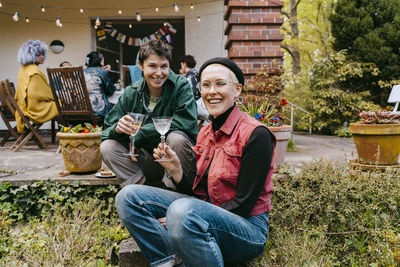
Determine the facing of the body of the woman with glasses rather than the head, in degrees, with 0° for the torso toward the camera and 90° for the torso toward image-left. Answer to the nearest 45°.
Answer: approximately 45°

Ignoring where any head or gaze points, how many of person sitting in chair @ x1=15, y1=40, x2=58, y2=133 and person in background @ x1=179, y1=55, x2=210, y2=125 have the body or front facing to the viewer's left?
1

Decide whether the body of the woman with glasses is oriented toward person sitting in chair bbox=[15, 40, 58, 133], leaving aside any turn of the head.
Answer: no

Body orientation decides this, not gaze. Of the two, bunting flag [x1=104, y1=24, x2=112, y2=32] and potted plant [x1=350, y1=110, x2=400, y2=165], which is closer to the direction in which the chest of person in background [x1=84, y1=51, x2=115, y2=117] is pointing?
the bunting flag

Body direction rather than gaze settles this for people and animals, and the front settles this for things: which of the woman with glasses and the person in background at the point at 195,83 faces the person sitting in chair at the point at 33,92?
the person in background

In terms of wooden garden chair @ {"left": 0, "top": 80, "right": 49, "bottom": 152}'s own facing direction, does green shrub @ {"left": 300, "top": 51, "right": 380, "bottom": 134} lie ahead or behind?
ahead

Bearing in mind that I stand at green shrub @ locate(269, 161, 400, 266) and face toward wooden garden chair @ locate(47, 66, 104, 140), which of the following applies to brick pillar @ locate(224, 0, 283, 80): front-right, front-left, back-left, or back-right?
front-right

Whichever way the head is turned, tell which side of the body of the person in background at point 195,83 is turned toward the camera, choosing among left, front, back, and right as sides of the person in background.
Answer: left

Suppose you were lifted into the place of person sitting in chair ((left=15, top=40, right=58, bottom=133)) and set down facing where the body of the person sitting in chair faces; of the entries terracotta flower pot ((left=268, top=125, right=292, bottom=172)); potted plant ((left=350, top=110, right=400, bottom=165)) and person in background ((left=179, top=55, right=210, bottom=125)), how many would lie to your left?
0

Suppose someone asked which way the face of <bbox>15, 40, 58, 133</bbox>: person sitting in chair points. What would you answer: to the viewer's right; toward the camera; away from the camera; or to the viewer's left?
to the viewer's right

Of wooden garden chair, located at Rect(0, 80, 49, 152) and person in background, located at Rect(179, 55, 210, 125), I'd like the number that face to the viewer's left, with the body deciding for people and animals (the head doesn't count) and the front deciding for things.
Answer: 1

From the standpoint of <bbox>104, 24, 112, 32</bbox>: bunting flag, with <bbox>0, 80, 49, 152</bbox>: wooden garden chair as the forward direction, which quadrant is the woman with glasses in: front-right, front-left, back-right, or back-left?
front-left
